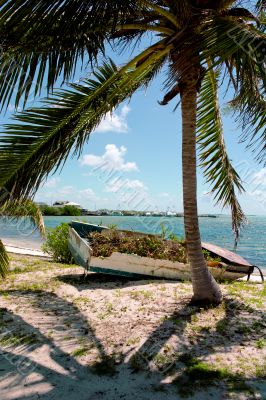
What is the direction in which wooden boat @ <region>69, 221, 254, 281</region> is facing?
to the viewer's right

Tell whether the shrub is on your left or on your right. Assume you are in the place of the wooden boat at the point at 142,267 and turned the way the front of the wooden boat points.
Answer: on your left

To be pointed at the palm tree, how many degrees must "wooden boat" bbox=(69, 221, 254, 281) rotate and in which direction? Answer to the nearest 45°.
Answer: approximately 90° to its right
